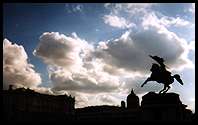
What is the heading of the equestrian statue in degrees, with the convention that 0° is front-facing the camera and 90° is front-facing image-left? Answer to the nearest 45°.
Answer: approximately 90°
